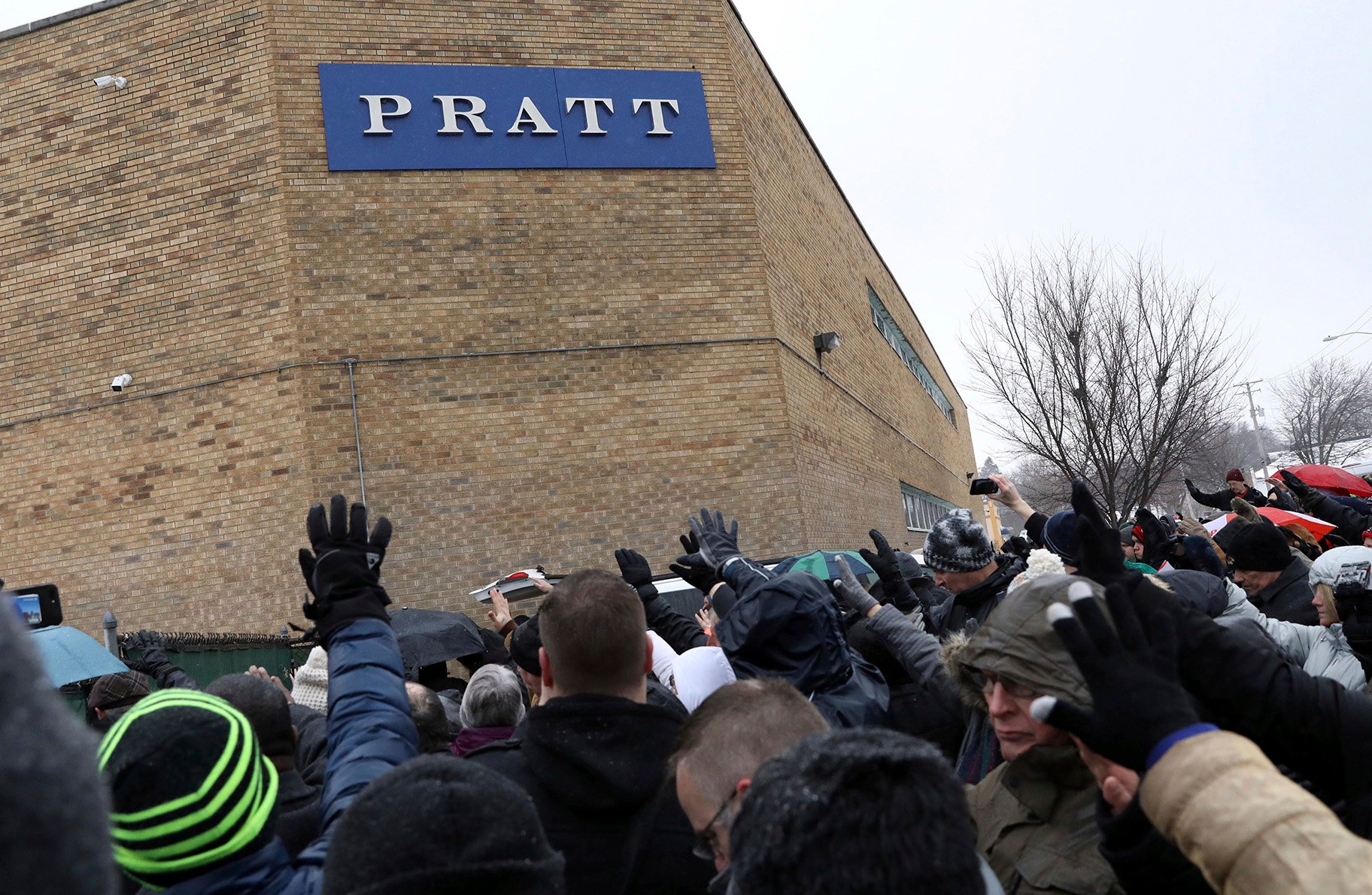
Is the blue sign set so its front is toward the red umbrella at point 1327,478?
no

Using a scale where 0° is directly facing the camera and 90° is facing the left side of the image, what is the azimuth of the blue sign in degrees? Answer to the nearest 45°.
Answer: approximately 0°

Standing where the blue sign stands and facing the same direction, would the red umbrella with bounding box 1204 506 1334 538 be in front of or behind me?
in front
